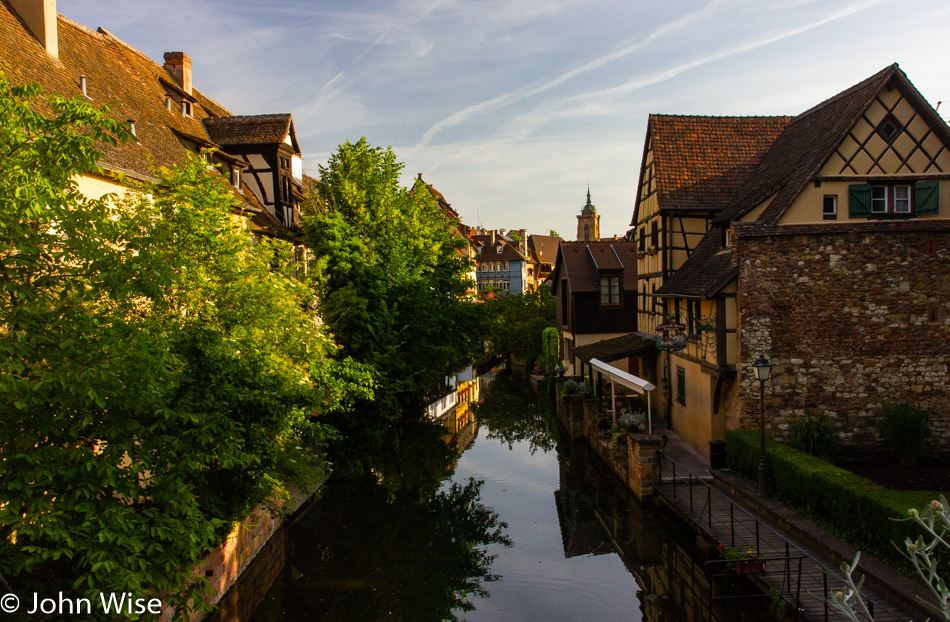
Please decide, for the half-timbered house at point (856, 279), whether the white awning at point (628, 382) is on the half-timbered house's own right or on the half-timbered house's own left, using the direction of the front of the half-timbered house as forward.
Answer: on the half-timbered house's own right

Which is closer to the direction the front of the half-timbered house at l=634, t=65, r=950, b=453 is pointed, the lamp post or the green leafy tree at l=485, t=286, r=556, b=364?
the lamp post

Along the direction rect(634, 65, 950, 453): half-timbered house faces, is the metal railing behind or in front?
in front

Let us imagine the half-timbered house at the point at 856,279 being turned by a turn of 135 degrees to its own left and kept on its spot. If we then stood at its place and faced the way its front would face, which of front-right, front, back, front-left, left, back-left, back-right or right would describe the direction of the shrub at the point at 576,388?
left

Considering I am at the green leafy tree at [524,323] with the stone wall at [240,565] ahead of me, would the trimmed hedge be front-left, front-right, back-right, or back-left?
front-left

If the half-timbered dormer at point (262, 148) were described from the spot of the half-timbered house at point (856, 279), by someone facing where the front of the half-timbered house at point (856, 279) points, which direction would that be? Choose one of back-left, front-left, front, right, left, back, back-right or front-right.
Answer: right

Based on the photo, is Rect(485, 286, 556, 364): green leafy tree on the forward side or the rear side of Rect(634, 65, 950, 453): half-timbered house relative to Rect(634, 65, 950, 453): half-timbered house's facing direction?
on the rear side

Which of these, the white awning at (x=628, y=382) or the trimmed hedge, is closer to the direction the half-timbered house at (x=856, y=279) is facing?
the trimmed hedge

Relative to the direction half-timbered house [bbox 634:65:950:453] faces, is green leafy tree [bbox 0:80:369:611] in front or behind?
in front

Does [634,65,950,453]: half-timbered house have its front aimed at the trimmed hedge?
yes

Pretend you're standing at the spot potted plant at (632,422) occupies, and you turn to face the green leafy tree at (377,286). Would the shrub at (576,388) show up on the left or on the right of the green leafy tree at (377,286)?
right
